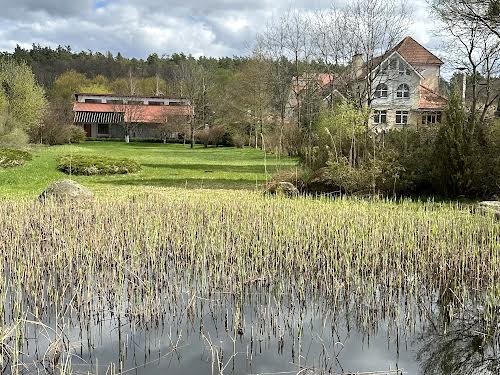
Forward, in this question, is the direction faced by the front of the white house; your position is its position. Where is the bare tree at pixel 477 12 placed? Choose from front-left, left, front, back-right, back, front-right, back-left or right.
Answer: front

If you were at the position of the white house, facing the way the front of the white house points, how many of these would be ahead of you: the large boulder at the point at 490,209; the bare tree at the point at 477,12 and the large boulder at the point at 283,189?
3

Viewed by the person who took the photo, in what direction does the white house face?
facing the viewer

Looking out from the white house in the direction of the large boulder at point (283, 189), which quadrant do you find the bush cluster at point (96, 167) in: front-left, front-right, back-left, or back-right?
front-right

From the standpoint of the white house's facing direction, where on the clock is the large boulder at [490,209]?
The large boulder is roughly at 12 o'clock from the white house.

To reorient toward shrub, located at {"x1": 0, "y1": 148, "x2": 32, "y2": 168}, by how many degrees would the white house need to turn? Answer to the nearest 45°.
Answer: approximately 45° to its right

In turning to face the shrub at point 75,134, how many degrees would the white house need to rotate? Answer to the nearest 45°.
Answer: approximately 90° to its right

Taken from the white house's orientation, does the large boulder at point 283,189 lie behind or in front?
in front

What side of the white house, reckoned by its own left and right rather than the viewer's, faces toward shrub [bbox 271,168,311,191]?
front

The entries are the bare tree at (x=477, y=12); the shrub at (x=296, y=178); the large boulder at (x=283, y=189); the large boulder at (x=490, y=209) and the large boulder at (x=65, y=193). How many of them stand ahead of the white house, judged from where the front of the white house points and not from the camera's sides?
5

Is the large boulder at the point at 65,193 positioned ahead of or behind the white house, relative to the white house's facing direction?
ahead
